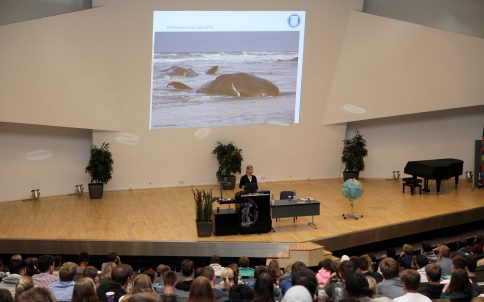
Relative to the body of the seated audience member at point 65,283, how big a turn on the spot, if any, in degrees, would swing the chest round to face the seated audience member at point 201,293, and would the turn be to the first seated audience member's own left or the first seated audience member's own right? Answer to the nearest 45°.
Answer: approximately 90° to the first seated audience member's own right

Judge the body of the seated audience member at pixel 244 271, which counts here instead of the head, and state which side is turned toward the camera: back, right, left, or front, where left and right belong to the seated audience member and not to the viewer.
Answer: back

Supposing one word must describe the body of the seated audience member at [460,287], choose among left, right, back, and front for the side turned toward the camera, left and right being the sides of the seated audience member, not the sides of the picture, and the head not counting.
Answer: back

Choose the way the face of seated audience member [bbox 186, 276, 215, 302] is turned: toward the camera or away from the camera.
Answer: away from the camera

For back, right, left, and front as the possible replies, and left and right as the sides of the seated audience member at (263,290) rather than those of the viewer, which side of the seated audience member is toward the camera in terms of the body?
back

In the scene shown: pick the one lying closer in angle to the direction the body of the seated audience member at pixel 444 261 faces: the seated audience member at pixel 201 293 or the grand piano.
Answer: the grand piano

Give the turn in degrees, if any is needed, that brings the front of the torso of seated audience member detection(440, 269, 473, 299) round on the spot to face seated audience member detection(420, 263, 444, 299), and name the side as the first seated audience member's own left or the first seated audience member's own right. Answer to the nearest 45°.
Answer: approximately 45° to the first seated audience member's own left

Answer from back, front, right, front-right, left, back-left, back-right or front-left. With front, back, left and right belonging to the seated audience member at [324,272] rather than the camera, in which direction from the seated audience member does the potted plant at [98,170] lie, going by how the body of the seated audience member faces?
front-left

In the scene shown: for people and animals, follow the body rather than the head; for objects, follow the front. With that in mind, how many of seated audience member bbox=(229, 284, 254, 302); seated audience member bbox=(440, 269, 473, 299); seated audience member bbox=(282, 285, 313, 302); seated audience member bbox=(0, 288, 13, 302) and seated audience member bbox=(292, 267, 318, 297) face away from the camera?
5

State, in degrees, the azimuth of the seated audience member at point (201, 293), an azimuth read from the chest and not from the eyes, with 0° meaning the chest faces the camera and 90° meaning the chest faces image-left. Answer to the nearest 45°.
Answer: approximately 180°

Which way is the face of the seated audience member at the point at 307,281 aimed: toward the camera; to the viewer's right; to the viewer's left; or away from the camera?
away from the camera

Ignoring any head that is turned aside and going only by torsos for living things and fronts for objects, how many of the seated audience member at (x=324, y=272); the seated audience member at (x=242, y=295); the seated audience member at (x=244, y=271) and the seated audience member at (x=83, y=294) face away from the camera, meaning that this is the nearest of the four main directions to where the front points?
4

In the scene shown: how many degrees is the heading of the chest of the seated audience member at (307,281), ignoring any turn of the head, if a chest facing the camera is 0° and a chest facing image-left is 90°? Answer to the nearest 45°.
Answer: approximately 180°

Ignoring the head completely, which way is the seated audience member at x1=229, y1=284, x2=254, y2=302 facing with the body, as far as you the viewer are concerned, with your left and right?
facing away from the viewer

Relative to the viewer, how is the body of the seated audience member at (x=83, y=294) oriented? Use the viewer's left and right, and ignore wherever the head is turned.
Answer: facing away from the viewer

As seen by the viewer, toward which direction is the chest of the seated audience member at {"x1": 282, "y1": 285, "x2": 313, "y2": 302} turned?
away from the camera

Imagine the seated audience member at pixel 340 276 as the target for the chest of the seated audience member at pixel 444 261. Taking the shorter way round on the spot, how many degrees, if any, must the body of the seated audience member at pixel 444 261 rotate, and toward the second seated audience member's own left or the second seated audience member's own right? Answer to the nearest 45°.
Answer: approximately 90° to the second seated audience member's own left
